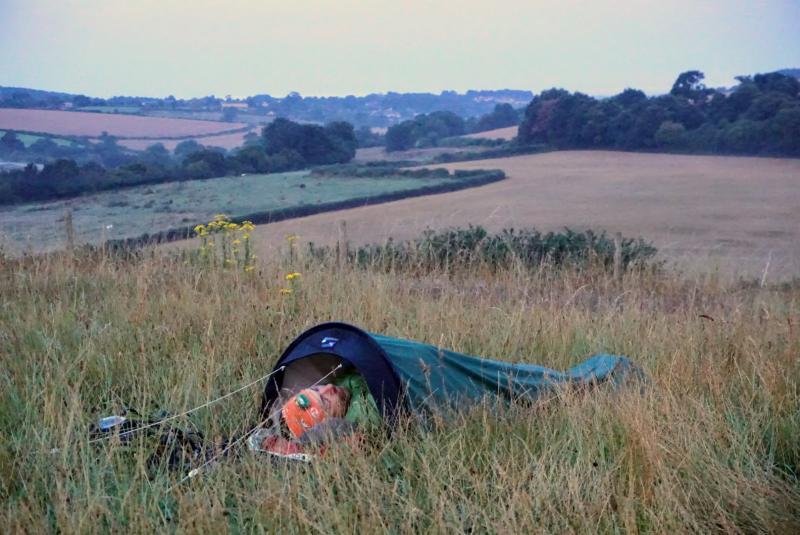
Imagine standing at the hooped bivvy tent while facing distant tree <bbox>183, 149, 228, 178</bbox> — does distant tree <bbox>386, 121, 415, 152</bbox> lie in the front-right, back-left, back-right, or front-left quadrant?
front-right

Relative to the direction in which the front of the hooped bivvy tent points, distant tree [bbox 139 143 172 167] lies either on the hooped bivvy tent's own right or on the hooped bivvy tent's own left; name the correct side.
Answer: on the hooped bivvy tent's own right

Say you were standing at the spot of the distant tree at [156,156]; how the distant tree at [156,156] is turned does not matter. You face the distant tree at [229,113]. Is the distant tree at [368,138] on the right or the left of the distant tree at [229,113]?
right

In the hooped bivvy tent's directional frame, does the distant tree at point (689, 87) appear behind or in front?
behind

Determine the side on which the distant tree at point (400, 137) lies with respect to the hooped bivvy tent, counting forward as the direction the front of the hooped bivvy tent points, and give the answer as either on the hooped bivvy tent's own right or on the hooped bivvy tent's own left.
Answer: on the hooped bivvy tent's own right

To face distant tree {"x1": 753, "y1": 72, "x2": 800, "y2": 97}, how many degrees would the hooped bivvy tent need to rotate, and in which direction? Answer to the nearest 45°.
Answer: approximately 180°

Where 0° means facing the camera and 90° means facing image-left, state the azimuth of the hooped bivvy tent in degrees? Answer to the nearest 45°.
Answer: approximately 45°

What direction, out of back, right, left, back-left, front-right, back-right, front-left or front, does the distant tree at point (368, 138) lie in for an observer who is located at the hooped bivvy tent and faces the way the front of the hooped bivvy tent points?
back-right

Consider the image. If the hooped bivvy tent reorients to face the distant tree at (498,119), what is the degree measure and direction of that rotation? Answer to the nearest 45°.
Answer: approximately 135° to its right
